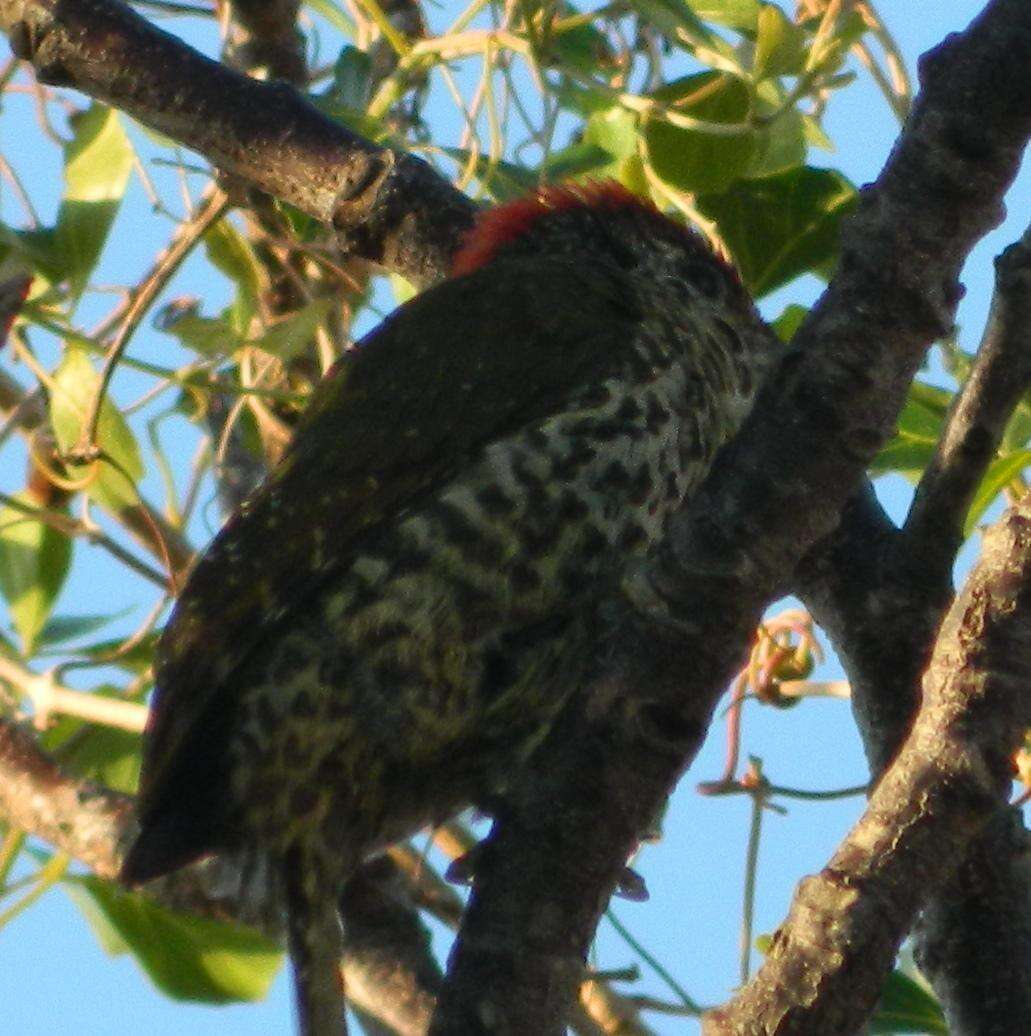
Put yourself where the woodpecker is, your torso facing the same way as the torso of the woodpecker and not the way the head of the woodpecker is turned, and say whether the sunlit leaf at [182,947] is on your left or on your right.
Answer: on your left

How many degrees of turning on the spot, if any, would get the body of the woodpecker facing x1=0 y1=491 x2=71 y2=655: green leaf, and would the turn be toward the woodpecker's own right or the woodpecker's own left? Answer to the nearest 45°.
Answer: approximately 135° to the woodpecker's own left
